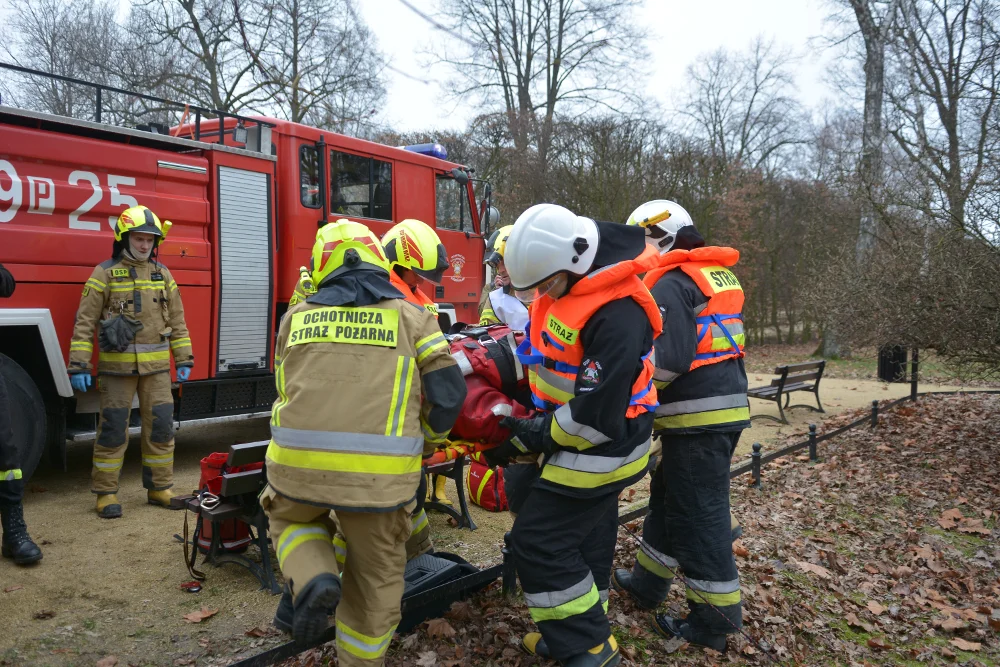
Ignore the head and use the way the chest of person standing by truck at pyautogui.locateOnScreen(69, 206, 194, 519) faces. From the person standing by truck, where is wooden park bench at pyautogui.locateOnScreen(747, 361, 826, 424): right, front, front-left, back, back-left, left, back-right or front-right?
left

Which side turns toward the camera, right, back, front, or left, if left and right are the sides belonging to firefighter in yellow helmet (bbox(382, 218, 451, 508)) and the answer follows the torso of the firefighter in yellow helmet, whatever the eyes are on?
right

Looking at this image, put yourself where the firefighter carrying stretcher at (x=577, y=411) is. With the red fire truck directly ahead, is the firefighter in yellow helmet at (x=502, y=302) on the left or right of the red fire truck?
right

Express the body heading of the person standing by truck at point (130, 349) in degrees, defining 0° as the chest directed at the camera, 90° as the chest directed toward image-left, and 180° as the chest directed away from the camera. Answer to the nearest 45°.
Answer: approximately 0°

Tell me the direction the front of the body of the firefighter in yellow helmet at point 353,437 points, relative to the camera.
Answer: away from the camera

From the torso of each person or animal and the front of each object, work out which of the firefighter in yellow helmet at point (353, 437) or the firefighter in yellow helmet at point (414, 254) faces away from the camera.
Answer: the firefighter in yellow helmet at point (353, 437)

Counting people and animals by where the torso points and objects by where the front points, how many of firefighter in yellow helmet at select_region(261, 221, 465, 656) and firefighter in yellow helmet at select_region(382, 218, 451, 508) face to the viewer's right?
1

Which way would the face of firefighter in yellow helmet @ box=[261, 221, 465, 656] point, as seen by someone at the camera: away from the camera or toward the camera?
away from the camera

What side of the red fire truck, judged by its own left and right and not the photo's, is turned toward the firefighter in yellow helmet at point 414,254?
right

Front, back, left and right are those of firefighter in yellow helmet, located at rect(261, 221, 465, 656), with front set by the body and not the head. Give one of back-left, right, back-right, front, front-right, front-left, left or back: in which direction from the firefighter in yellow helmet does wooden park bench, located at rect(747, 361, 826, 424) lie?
front-right

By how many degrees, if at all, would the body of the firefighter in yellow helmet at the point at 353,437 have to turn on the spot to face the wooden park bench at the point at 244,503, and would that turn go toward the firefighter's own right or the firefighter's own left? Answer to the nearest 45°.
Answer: approximately 45° to the firefighter's own left

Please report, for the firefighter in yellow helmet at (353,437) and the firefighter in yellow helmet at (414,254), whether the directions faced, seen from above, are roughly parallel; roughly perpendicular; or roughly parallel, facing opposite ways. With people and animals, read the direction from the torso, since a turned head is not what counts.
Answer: roughly perpendicular

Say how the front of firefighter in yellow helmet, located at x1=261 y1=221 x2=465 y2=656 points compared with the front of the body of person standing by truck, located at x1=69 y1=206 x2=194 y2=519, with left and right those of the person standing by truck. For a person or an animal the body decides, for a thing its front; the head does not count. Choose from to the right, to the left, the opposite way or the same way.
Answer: the opposite way

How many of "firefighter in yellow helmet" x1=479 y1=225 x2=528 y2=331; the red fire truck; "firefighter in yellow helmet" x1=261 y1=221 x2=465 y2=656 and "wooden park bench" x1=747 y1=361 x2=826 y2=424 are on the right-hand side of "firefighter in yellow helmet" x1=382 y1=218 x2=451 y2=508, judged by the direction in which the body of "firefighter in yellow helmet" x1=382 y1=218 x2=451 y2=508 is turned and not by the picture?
1

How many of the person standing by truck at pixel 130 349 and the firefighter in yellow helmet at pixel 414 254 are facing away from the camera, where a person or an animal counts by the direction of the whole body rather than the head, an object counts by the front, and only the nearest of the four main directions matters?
0
